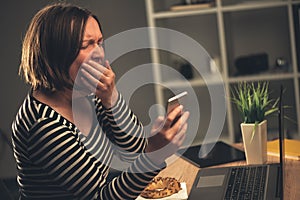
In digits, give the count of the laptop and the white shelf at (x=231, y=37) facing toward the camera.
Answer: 1

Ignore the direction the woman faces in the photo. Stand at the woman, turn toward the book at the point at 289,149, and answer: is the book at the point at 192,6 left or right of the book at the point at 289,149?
left

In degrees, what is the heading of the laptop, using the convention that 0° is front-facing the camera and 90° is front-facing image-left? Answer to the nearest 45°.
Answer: approximately 90°

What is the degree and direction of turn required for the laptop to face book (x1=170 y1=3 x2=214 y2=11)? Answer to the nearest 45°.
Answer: approximately 90° to its right

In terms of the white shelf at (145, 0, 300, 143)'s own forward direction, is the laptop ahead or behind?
ahead

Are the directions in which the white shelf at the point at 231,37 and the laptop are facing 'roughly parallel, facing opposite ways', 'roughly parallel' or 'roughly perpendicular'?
roughly perpendicular

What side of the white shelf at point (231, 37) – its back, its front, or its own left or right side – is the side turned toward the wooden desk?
front

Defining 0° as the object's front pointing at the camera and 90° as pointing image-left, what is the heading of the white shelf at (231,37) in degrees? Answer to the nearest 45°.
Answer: approximately 0°

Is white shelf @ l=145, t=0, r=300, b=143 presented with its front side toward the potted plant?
yes
